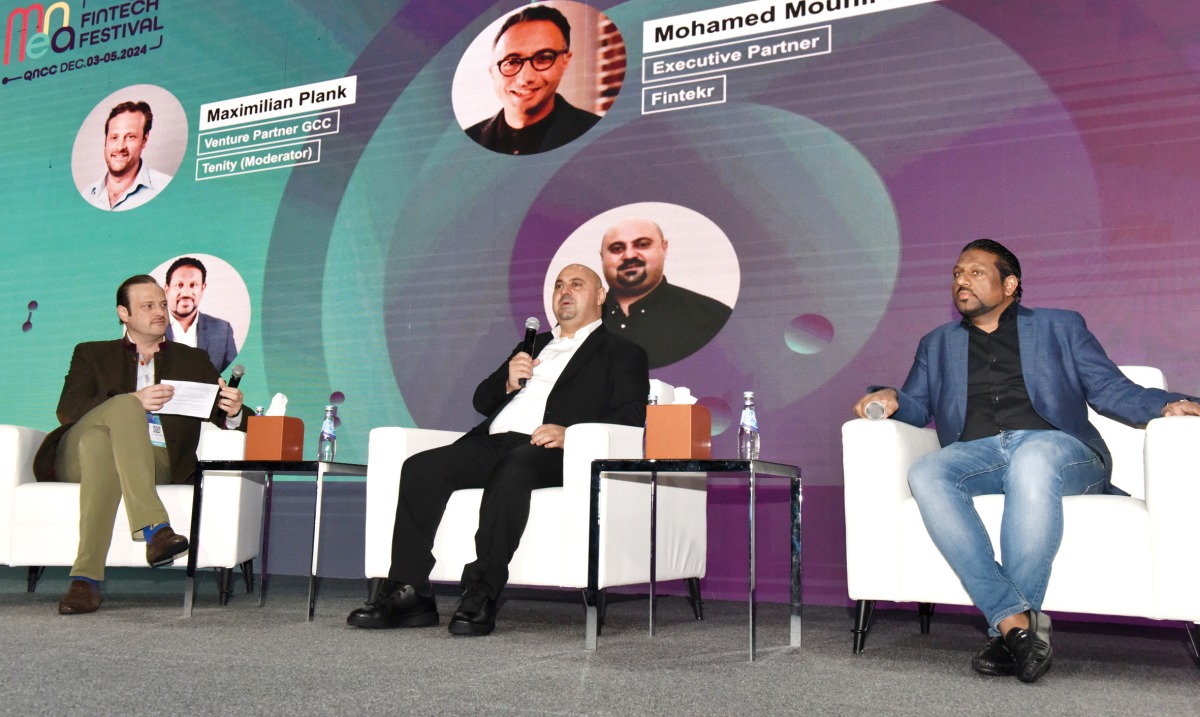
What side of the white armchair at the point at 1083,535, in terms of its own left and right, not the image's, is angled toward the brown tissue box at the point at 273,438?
right

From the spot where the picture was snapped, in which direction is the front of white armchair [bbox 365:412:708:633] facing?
facing the viewer and to the left of the viewer

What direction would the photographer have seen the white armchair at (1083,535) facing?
facing the viewer

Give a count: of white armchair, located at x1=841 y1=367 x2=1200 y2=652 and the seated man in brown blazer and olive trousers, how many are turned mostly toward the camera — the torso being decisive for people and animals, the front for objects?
2

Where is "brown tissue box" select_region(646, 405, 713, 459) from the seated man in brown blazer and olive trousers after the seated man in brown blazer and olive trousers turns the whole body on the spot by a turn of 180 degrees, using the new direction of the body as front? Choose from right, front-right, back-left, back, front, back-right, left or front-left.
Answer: back-right

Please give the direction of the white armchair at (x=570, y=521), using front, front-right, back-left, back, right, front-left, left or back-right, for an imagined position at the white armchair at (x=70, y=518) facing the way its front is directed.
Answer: front-left

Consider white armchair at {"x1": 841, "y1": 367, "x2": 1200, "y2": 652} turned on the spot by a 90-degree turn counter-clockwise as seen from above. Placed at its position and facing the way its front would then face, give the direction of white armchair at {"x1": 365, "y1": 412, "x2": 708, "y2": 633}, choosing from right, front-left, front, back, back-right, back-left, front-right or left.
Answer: back

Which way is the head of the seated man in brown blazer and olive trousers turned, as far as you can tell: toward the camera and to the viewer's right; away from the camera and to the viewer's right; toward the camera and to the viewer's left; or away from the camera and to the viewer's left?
toward the camera and to the viewer's right

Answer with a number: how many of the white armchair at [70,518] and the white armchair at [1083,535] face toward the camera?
2

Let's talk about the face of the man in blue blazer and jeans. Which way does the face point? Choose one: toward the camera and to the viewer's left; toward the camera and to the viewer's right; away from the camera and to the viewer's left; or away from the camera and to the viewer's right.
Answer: toward the camera and to the viewer's left

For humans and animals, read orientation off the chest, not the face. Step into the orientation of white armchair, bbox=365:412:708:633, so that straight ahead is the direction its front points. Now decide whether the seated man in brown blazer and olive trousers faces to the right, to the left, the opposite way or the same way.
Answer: to the left

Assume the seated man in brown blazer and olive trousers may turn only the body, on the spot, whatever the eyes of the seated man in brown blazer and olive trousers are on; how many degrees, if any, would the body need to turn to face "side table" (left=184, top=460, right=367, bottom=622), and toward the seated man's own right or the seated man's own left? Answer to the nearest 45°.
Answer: approximately 45° to the seated man's own left

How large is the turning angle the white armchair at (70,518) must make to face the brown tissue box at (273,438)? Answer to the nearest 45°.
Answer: approximately 45° to its left

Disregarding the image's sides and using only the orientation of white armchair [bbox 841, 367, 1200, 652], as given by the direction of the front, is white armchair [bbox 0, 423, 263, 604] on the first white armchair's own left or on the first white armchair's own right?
on the first white armchair's own right

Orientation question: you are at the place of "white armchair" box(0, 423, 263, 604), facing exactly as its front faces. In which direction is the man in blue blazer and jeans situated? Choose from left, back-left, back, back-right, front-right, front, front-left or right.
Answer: front-left
